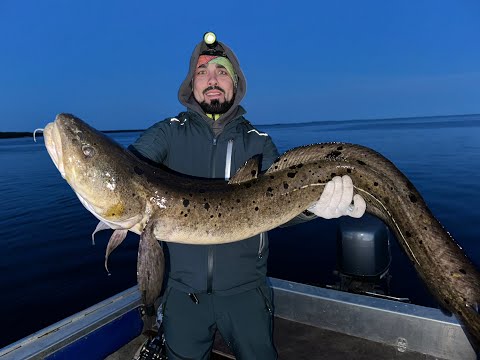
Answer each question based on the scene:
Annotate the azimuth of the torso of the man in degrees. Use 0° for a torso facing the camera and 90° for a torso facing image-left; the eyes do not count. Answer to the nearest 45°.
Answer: approximately 0°

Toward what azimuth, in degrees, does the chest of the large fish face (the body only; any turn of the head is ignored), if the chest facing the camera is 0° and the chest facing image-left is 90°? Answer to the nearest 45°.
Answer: approximately 90°

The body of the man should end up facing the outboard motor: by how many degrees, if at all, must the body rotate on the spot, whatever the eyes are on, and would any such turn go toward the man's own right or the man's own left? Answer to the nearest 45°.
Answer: approximately 135° to the man's own left

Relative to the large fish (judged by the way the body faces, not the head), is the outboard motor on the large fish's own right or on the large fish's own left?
on the large fish's own right
